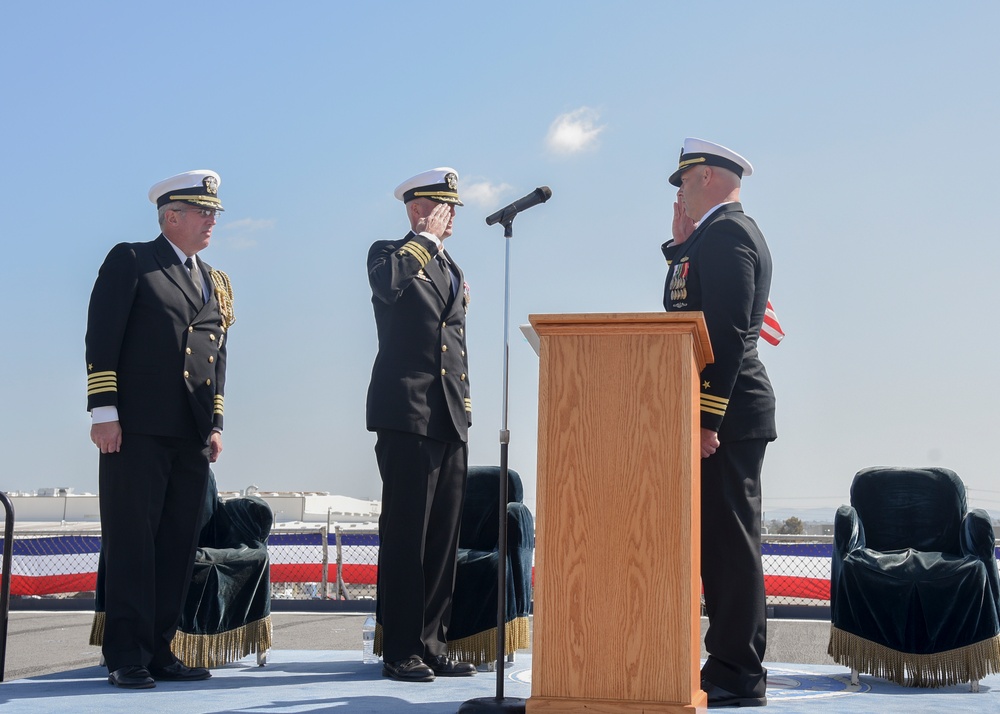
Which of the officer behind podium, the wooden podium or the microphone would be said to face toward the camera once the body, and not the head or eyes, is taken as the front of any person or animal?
the wooden podium

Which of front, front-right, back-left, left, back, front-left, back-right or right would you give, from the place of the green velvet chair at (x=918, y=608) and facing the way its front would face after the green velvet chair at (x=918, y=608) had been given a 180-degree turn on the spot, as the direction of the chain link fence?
front-left

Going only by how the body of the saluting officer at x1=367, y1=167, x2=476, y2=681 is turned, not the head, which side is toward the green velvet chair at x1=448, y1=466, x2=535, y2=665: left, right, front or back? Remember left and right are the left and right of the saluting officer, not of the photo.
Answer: left

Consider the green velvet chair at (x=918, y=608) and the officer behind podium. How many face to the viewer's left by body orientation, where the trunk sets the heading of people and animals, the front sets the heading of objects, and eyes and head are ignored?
1

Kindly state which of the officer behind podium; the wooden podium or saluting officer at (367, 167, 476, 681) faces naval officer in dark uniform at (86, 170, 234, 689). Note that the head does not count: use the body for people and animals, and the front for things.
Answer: the officer behind podium

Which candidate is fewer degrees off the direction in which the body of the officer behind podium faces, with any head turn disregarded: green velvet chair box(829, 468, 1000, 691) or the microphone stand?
the microphone stand

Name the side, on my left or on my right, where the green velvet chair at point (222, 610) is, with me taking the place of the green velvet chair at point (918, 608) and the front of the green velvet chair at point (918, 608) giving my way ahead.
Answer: on my right

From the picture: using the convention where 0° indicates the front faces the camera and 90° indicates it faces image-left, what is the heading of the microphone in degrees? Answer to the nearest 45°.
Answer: approximately 270°

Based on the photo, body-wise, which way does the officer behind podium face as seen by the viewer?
to the viewer's left

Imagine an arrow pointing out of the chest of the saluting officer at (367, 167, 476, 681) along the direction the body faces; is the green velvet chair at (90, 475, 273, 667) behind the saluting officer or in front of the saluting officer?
behind

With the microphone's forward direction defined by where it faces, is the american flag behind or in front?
in front

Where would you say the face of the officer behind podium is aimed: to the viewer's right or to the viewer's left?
to the viewer's left
